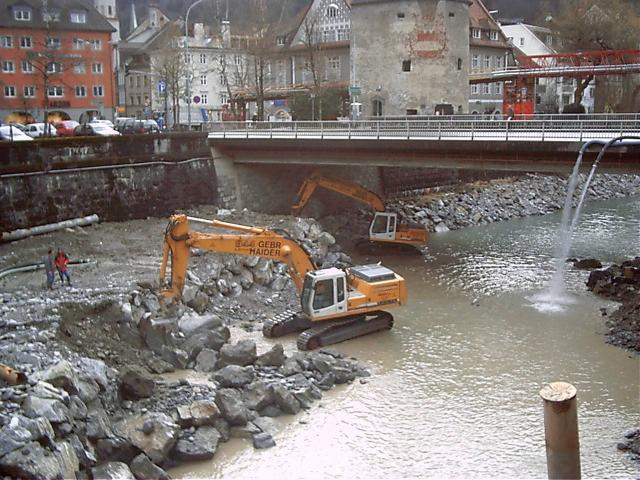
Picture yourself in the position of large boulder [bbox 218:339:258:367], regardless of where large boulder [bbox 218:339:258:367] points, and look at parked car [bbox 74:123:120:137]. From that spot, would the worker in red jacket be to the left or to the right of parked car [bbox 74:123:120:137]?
left

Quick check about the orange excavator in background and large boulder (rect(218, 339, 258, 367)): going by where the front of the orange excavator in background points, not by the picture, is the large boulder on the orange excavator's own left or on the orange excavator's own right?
on the orange excavator's own left

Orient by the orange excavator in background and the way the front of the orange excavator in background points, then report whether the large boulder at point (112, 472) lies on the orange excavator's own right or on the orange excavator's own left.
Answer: on the orange excavator's own left

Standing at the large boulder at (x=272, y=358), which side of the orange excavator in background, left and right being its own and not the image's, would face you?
left

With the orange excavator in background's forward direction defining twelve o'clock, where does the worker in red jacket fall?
The worker in red jacket is roughly at 10 o'clock from the orange excavator in background.

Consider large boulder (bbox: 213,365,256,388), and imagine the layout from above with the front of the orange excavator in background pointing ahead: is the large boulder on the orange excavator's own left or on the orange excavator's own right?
on the orange excavator's own left

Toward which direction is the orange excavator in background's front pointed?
to the viewer's left
